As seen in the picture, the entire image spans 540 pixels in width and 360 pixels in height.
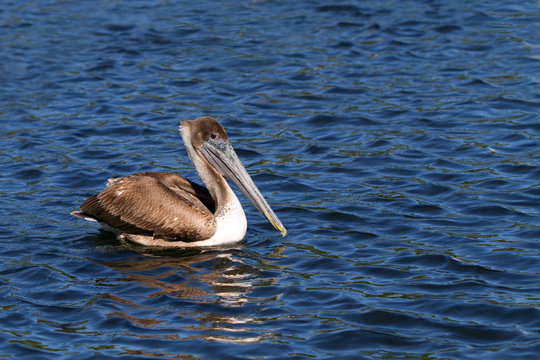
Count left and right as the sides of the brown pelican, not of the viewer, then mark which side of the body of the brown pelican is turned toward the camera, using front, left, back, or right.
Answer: right
